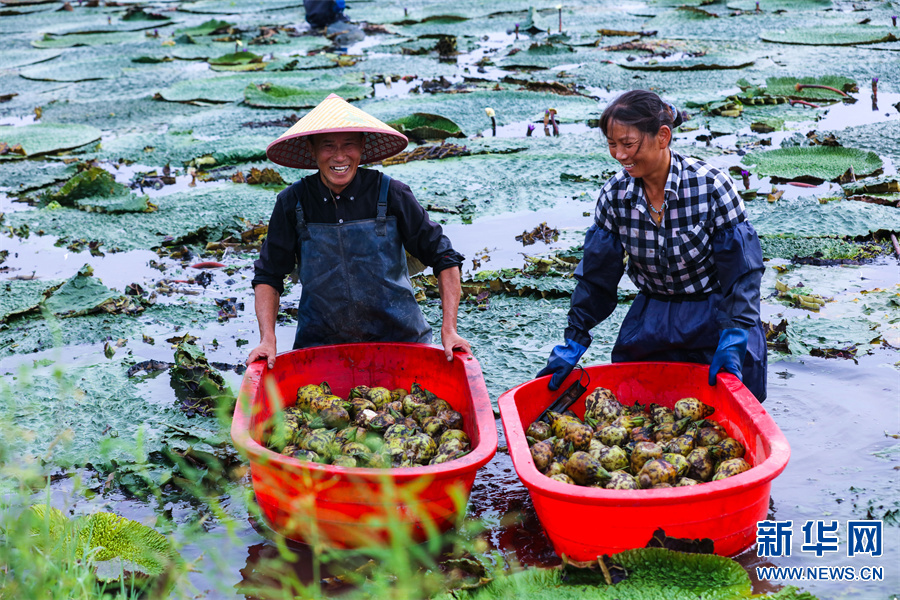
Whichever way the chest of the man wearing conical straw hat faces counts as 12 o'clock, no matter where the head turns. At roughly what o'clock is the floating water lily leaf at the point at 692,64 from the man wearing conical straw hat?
The floating water lily leaf is roughly at 7 o'clock from the man wearing conical straw hat.

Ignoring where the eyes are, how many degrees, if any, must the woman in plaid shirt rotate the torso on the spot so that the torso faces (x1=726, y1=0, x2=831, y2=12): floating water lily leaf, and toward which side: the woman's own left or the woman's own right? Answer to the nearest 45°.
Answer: approximately 135° to the woman's own right

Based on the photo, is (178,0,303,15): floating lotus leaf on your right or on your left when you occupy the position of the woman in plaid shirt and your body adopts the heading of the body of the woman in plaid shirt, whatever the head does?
on your right

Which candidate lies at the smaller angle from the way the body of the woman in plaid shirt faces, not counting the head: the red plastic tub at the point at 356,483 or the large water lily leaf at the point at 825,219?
the red plastic tub

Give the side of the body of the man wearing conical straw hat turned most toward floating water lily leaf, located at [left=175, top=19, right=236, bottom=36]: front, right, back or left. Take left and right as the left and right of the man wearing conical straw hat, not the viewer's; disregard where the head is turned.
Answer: back

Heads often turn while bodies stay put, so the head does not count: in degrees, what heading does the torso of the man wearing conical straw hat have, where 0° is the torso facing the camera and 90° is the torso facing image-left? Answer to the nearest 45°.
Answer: approximately 0°

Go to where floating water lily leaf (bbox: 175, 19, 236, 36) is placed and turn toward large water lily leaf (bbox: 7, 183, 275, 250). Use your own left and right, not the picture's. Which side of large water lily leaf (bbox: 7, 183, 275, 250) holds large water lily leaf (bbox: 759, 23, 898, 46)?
left

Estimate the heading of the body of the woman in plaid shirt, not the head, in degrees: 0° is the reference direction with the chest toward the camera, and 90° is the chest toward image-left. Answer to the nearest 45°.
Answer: approximately 45°
